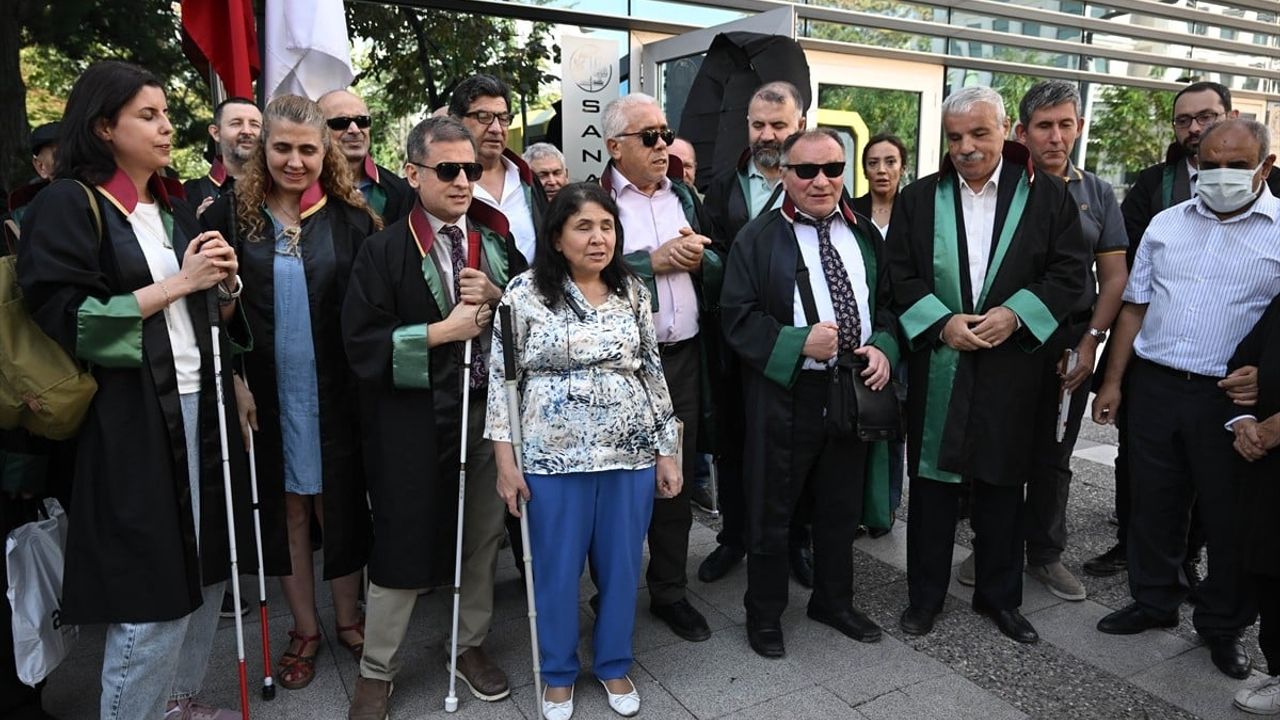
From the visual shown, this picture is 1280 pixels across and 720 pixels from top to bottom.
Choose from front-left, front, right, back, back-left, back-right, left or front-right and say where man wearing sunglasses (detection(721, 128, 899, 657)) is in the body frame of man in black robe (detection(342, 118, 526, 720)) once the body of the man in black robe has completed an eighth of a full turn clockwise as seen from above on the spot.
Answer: left

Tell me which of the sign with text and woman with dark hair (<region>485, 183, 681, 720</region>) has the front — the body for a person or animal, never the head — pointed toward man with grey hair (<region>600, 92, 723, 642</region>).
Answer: the sign with text

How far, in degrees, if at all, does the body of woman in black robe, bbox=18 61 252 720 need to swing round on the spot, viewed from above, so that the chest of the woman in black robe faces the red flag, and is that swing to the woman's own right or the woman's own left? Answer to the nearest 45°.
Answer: approximately 135° to the woman's own left

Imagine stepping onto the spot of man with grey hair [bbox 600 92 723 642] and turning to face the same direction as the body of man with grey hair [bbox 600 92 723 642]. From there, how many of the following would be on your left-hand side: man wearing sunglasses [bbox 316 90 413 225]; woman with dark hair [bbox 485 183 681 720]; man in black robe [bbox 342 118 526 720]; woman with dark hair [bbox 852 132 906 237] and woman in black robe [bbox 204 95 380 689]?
1

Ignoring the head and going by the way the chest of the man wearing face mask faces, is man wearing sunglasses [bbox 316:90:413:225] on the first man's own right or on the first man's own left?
on the first man's own right

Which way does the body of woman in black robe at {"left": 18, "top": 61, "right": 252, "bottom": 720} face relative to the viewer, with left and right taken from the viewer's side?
facing the viewer and to the right of the viewer

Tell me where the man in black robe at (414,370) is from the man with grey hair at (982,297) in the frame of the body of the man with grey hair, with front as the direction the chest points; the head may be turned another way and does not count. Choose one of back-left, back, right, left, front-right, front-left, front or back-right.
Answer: front-right

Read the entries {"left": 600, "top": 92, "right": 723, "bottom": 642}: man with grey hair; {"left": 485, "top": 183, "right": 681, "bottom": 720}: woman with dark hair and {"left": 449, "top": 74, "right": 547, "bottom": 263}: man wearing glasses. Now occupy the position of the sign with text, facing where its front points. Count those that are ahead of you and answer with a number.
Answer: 3

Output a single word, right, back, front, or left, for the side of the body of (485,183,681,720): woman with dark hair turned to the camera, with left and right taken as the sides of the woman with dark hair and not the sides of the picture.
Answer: front

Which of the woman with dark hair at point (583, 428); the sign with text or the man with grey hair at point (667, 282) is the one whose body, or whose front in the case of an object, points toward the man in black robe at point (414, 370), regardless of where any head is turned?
the sign with text

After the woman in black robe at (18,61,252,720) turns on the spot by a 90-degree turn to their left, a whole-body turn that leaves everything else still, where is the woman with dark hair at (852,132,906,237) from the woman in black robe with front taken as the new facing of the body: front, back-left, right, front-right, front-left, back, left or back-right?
front-right

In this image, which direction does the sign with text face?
toward the camera

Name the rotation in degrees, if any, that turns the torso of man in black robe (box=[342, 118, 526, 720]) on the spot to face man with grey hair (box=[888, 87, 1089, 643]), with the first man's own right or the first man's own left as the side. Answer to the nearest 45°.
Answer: approximately 45° to the first man's own left

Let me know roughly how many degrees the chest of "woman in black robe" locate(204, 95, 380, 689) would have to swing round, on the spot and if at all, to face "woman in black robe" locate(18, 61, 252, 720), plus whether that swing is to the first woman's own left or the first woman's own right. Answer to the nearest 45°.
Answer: approximately 45° to the first woman's own right

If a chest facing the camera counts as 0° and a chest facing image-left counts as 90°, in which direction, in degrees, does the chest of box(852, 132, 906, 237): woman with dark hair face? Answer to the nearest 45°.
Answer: approximately 0°
